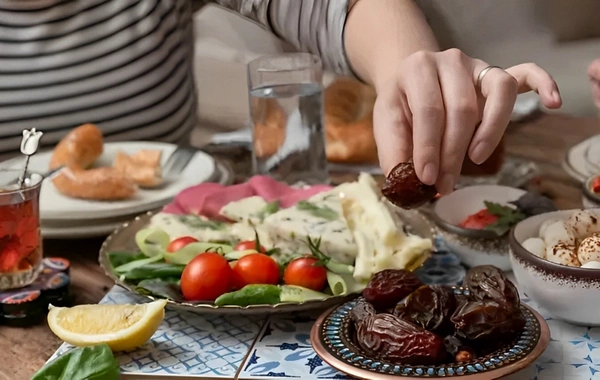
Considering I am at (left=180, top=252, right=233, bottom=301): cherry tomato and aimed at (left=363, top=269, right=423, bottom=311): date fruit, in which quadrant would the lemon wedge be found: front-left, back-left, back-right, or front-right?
back-right

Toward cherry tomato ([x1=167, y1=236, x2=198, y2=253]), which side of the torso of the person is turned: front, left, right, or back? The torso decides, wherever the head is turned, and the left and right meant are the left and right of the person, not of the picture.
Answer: front

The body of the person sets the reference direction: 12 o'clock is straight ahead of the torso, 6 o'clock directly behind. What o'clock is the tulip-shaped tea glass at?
The tulip-shaped tea glass is roughly at 12 o'clock from the person.

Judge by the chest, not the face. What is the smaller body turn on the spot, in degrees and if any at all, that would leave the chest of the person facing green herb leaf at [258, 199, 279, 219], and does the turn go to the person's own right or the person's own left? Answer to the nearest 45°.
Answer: approximately 45° to the person's own left

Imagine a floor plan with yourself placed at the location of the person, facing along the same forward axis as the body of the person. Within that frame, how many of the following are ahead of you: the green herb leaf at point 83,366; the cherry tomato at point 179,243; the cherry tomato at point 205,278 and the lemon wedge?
4

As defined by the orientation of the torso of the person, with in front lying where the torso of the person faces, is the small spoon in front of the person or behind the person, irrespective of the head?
in front

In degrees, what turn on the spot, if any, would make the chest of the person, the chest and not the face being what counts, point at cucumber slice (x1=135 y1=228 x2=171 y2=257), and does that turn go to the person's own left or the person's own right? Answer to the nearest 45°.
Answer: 0° — they already face it

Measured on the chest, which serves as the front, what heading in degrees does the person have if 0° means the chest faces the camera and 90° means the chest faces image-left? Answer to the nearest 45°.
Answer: approximately 0°

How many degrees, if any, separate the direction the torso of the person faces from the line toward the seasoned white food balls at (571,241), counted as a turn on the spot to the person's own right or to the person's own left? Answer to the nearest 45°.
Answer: approximately 45° to the person's own left

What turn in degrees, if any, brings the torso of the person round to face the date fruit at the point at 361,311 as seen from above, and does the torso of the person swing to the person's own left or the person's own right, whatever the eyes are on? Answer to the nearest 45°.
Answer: approximately 45° to the person's own left

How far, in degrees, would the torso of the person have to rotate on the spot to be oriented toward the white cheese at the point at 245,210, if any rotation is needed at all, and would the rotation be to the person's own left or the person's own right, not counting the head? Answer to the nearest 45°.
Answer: approximately 45° to the person's own left

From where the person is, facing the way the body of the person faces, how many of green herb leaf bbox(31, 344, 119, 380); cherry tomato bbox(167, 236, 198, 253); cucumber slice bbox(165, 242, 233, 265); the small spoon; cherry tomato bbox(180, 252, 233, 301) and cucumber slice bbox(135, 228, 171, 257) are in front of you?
6

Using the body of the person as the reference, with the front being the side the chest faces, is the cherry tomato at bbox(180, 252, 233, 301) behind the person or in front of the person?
in front

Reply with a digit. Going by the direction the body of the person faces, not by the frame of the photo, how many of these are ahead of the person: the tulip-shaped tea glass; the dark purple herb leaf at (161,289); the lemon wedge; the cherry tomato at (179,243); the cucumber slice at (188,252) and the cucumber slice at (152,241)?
6

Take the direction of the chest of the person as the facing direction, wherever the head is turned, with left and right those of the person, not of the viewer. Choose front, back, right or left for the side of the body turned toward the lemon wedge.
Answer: front

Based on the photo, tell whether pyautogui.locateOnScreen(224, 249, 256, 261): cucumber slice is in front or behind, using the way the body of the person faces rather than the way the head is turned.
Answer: in front

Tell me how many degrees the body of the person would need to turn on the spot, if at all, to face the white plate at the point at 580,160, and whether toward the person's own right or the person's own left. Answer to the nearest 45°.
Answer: approximately 90° to the person's own left
